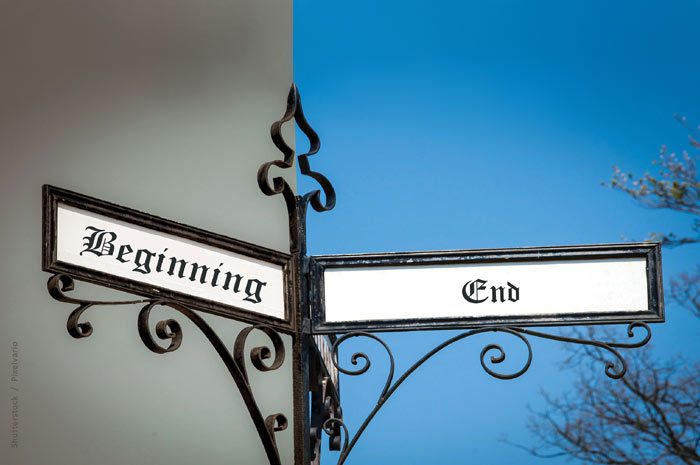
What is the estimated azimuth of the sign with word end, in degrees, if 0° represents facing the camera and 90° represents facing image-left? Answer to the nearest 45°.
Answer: approximately 0°
